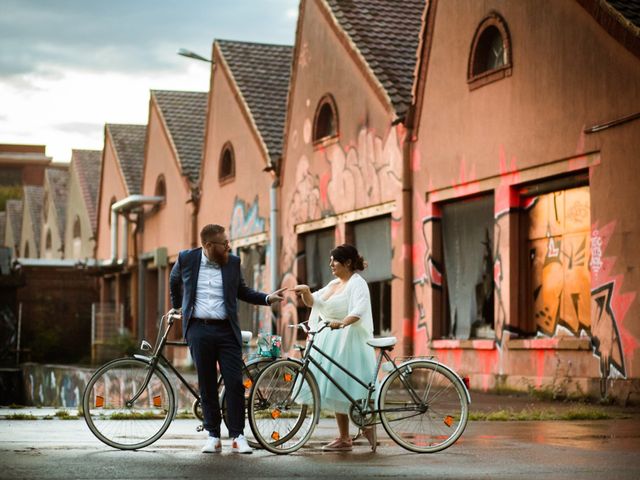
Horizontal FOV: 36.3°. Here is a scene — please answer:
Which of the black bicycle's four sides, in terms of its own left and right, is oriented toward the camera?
left

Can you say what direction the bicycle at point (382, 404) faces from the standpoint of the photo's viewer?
facing to the left of the viewer

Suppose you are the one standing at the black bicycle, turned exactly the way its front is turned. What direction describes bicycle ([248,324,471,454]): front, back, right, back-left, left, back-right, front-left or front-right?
back

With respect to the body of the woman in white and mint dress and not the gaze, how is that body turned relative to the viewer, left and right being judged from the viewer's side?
facing to the left of the viewer

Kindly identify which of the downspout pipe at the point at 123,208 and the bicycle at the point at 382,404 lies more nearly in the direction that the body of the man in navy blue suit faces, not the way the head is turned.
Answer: the bicycle

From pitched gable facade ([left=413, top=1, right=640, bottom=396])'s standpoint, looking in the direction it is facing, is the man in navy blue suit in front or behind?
in front

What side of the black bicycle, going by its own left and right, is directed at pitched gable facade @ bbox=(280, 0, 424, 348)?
right

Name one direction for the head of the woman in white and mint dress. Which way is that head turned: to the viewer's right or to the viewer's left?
to the viewer's left

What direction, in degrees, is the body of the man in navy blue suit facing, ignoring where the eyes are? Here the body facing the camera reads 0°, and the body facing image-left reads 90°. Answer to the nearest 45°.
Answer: approximately 0°

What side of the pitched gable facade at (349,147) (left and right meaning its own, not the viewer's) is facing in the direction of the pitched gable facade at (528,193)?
left

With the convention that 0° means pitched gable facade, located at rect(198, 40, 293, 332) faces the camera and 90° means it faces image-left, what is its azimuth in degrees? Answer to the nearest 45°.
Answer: approximately 45°
